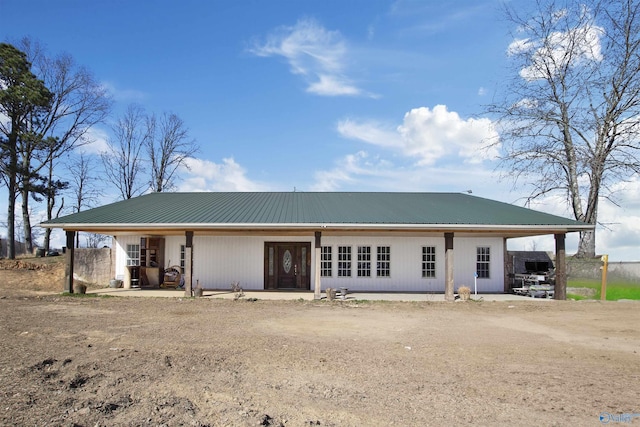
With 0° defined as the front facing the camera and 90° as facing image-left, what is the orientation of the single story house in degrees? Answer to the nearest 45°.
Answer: approximately 0°
